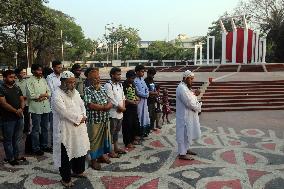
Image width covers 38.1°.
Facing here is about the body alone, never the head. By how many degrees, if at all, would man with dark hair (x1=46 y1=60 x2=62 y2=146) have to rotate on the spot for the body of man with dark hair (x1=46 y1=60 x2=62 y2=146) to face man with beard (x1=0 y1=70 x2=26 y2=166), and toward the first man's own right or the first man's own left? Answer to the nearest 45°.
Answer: approximately 90° to the first man's own right

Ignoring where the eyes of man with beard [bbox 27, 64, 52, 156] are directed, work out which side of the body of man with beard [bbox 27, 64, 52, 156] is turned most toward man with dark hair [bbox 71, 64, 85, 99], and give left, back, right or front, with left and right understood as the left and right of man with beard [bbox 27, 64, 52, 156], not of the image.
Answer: left

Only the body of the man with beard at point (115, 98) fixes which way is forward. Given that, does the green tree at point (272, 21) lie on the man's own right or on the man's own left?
on the man's own left

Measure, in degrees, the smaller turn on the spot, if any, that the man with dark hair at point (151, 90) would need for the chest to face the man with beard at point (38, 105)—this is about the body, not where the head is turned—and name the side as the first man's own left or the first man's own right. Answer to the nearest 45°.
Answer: approximately 90° to the first man's own right

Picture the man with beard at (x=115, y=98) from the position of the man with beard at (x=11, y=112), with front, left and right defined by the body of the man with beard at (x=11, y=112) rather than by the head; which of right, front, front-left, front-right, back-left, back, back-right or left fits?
front-left
